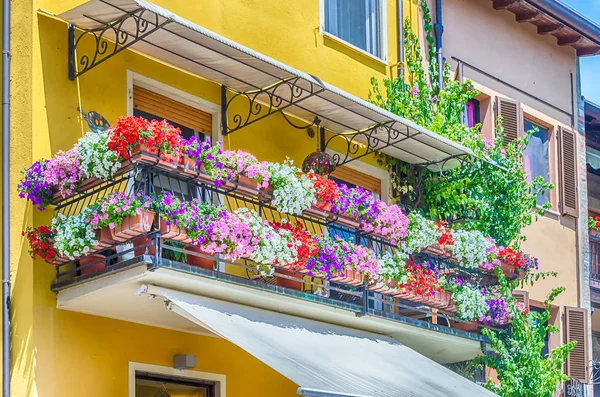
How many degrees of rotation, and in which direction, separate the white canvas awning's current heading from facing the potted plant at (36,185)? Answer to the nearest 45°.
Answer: approximately 90° to its right

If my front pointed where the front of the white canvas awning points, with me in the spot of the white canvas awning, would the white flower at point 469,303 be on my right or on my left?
on my left

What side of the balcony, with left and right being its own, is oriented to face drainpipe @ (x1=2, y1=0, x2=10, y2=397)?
right

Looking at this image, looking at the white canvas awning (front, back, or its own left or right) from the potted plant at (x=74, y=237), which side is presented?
right

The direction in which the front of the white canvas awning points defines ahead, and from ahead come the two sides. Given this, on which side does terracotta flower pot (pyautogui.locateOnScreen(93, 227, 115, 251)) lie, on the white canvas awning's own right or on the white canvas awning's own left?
on the white canvas awning's own right

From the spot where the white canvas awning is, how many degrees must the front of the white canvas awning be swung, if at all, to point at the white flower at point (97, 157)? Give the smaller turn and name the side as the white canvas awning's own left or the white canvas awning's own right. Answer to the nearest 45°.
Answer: approximately 90° to the white canvas awning's own right
